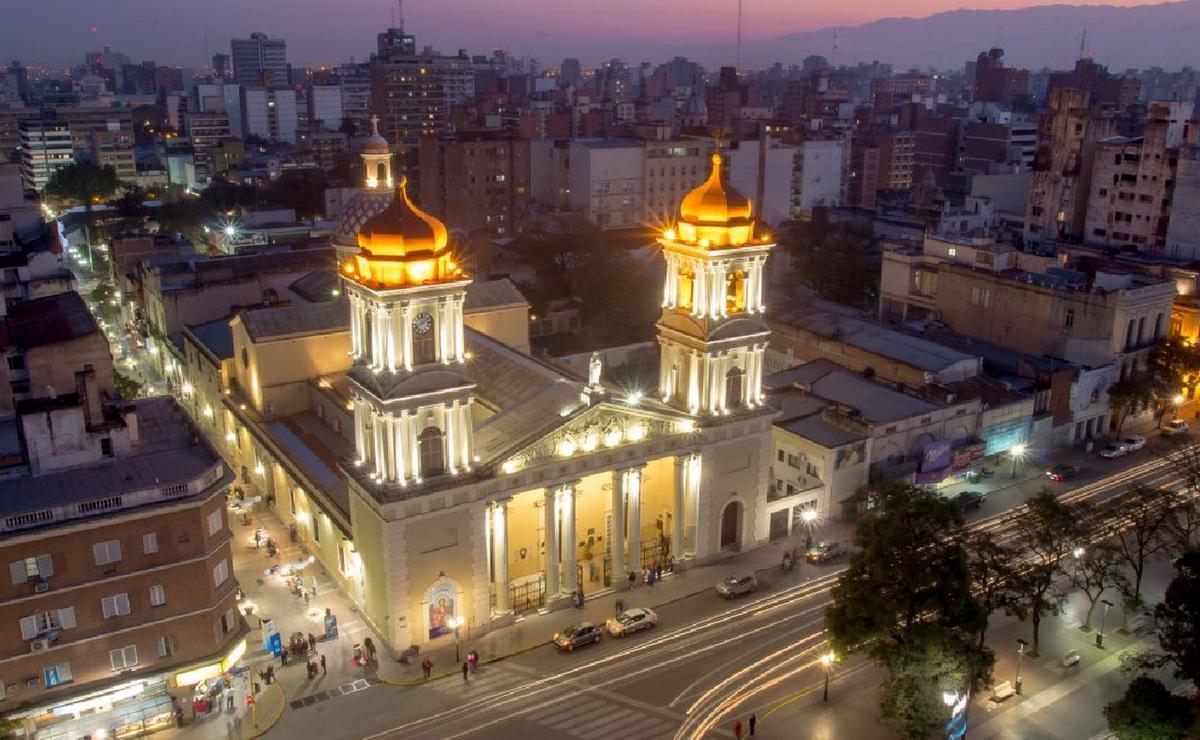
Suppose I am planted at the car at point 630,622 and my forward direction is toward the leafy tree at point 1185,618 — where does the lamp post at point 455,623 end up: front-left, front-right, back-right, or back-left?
back-right

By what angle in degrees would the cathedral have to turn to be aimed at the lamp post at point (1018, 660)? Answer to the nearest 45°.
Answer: approximately 45° to its left

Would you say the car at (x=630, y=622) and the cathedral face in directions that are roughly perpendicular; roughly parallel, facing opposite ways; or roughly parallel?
roughly perpendicular
